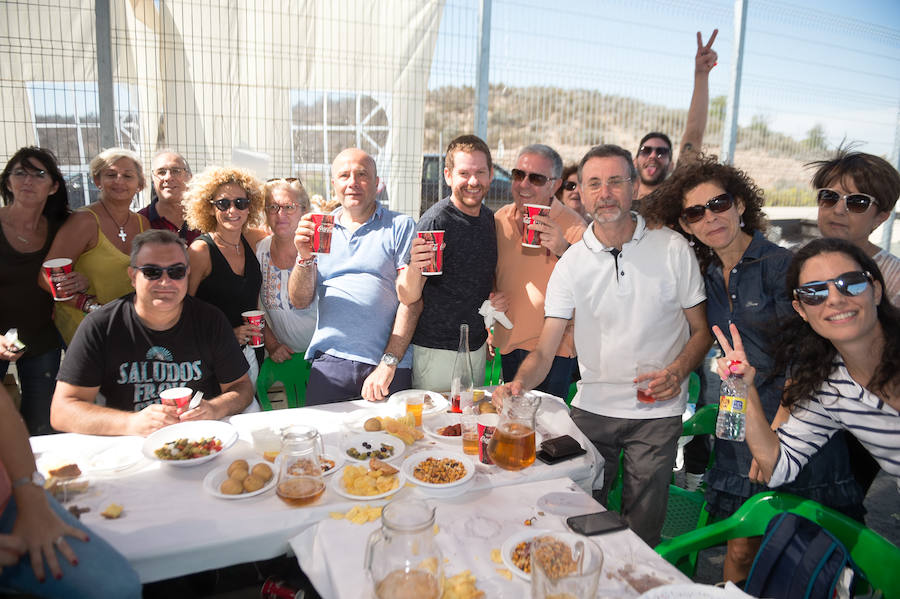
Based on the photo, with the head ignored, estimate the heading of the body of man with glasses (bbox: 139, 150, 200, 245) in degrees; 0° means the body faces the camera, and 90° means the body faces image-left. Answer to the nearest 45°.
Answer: approximately 0°

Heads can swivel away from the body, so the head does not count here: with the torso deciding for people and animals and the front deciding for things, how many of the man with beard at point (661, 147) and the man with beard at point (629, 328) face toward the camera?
2

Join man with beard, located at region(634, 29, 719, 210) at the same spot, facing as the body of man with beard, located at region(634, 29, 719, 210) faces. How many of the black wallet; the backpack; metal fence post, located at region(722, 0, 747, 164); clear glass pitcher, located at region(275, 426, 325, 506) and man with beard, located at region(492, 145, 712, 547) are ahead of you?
4

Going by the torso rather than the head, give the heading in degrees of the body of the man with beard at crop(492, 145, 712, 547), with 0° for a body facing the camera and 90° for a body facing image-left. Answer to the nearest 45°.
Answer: approximately 0°

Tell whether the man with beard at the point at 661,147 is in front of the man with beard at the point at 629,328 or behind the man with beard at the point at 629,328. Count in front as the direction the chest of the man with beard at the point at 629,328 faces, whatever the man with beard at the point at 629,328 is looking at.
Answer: behind

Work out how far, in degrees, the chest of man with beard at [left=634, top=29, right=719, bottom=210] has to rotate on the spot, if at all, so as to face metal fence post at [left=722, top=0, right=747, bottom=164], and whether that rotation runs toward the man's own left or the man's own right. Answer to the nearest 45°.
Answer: approximately 180°

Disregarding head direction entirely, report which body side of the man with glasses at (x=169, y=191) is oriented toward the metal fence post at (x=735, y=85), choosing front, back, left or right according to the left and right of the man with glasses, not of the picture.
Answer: left

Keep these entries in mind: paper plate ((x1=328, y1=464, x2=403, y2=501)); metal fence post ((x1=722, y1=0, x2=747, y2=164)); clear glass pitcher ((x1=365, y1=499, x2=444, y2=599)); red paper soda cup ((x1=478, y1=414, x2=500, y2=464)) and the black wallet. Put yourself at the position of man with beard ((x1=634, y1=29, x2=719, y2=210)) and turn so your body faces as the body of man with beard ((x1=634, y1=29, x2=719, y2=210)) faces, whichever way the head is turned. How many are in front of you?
4

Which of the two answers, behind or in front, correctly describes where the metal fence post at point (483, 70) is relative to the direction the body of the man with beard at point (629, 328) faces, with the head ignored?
behind
